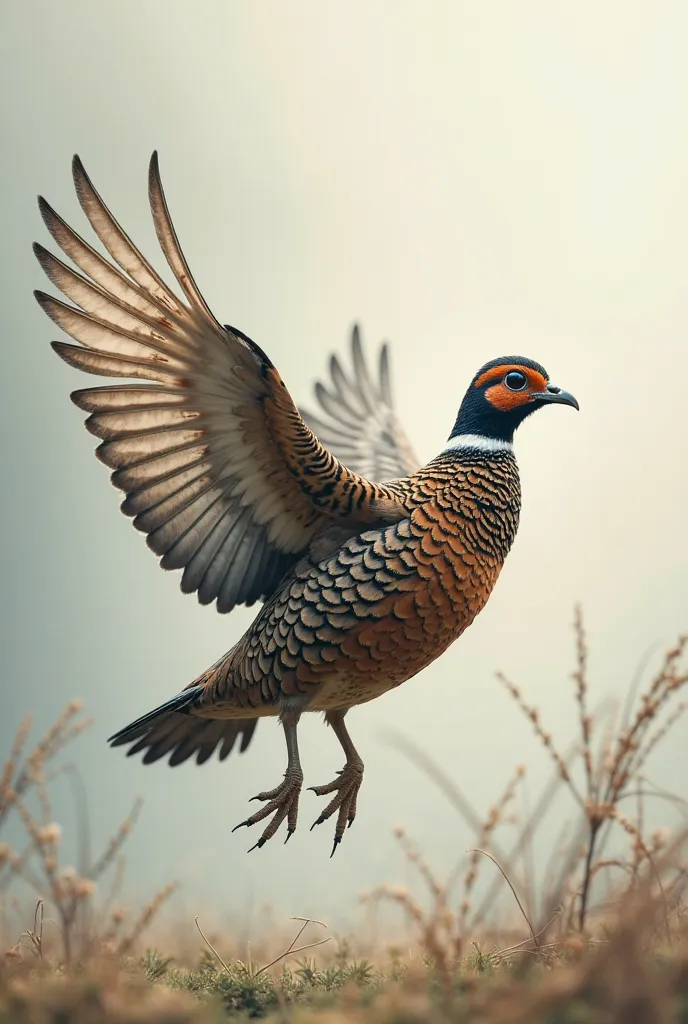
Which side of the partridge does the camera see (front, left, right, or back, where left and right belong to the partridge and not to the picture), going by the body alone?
right
